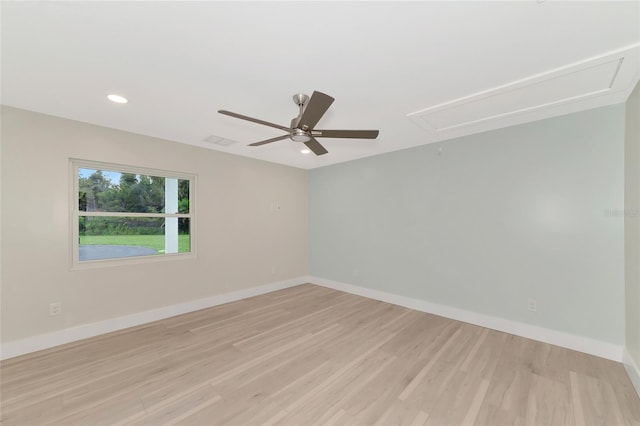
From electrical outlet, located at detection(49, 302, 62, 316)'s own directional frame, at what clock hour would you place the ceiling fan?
The ceiling fan is roughly at 11 o'clock from the electrical outlet.

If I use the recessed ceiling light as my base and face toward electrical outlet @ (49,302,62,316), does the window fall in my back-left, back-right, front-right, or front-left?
front-right

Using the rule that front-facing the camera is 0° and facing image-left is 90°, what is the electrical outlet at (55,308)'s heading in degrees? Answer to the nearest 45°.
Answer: approximately 0°
